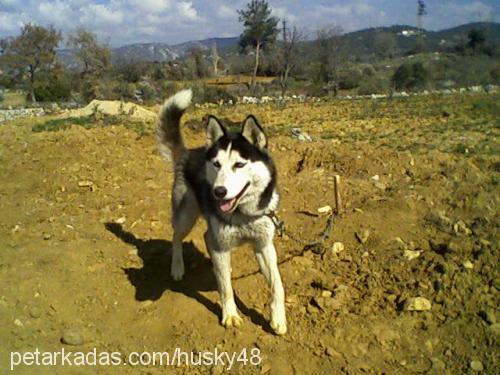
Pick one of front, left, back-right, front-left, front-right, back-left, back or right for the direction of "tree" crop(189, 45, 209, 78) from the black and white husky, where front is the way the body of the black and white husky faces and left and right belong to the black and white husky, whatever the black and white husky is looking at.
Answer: back-left

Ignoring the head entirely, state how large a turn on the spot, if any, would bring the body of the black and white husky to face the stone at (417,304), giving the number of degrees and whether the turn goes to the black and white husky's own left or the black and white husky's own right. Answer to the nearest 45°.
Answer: approximately 45° to the black and white husky's own left

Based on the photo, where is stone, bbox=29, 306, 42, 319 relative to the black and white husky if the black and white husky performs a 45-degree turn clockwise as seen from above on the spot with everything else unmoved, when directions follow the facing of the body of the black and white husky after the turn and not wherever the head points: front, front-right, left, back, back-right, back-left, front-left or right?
right

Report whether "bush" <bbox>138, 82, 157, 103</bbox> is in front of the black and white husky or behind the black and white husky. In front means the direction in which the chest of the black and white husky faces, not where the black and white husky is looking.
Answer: behind

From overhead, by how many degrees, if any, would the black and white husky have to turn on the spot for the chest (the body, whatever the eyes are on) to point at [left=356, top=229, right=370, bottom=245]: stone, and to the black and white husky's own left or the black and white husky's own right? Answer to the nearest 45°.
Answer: approximately 90° to the black and white husky's own left

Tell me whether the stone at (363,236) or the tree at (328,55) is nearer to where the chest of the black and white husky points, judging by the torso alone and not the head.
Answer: the stone

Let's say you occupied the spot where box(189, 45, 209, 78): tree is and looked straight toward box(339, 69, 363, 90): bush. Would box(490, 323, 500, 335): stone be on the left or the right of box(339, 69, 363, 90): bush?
right

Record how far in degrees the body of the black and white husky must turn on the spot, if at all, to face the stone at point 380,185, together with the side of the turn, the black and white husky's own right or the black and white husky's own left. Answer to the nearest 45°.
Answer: approximately 90° to the black and white husky's own left

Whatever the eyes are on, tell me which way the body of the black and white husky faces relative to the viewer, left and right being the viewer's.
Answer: facing the viewer and to the right of the viewer

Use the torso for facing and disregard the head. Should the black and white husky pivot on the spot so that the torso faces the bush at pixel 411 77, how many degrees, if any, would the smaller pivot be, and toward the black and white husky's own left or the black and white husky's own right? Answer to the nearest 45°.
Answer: approximately 90° to the black and white husky's own left

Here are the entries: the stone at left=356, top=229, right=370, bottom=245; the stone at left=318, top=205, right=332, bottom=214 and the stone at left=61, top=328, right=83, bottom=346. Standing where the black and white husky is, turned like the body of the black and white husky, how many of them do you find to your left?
2

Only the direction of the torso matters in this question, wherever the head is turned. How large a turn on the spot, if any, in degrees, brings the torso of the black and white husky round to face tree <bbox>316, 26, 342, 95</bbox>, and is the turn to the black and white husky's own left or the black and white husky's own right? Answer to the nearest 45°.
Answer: approximately 135° to the black and white husky's own left

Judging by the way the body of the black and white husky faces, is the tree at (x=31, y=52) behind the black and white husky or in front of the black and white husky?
behind

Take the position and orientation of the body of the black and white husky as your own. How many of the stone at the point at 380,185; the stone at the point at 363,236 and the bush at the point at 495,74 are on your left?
3
